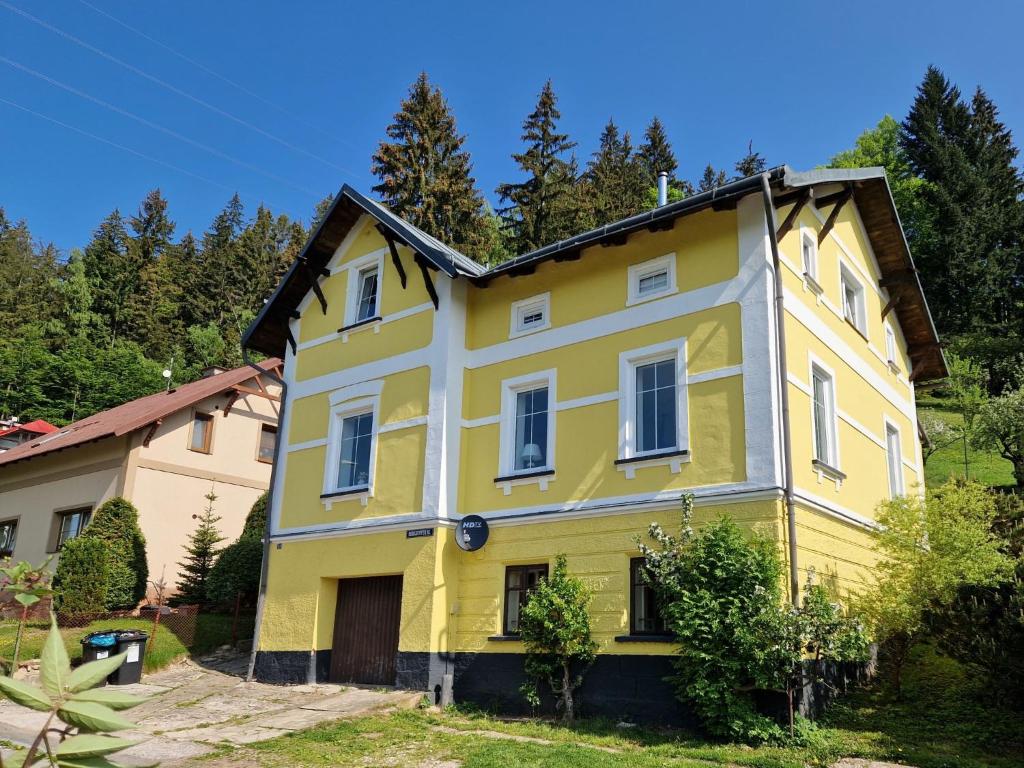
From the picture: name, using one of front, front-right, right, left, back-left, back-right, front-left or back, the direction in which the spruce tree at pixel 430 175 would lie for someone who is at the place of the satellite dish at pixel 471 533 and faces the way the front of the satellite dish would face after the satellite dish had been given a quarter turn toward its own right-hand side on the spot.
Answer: right

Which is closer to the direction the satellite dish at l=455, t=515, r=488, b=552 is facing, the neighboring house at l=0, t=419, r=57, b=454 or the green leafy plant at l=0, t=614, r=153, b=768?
the green leafy plant

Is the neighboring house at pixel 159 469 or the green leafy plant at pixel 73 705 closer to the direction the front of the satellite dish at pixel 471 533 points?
the green leafy plant

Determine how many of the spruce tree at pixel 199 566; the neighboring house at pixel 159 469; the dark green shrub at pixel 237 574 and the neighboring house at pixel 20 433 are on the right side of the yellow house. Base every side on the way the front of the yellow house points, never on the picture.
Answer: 4

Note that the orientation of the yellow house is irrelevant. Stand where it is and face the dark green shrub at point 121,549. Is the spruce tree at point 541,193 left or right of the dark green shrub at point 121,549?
right

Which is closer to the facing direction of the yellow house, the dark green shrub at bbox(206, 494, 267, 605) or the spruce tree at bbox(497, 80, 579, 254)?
the dark green shrub

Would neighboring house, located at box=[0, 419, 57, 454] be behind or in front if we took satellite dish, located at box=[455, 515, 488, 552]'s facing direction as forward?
behind

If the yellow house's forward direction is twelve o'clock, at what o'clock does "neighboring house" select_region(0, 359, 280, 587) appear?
The neighboring house is roughly at 3 o'clock from the yellow house.

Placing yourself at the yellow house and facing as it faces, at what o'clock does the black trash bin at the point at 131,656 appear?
The black trash bin is roughly at 2 o'clock from the yellow house.

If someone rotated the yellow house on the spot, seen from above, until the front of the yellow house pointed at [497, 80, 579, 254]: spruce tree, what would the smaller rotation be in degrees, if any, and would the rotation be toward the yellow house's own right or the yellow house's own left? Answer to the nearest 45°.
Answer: approximately 135° to the yellow house's own right

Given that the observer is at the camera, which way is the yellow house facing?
facing the viewer and to the left of the viewer

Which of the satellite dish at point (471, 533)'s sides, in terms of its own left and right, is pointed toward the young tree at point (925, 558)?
left

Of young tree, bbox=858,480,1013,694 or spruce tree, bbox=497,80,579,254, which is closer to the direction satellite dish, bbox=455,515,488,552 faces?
the young tree

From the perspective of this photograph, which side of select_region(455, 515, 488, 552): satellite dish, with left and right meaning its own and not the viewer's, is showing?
front

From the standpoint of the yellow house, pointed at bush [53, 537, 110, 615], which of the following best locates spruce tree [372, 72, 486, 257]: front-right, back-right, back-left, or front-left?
front-right
